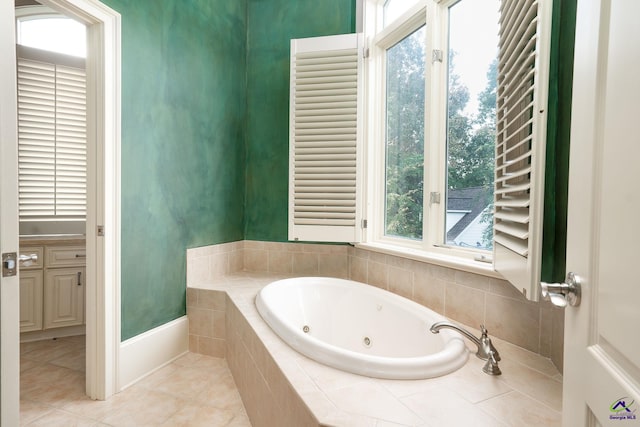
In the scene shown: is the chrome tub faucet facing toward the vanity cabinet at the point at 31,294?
yes

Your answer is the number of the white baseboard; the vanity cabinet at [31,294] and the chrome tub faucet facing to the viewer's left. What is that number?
1

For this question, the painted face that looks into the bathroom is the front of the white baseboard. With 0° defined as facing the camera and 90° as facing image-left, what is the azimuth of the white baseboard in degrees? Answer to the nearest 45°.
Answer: approximately 315°

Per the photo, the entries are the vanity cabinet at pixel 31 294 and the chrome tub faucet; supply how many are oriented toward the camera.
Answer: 1

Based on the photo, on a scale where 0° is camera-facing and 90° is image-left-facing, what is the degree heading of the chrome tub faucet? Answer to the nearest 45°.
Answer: approximately 90°

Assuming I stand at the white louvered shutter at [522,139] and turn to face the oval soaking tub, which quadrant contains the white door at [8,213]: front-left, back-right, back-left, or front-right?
front-left

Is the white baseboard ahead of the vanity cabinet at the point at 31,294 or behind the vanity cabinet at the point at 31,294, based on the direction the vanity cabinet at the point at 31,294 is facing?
ahead

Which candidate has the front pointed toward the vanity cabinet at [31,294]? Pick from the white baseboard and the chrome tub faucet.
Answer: the chrome tub faucet

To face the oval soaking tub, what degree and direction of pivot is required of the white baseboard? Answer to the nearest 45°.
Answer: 0° — it already faces it

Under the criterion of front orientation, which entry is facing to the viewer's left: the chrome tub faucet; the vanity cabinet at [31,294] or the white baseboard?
the chrome tub faucet

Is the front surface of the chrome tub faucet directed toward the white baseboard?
yes

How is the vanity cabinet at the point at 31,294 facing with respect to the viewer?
toward the camera

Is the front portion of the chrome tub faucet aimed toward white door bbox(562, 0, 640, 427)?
no
